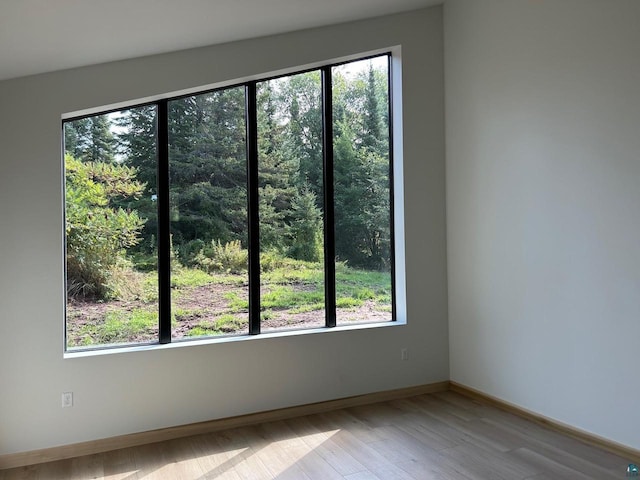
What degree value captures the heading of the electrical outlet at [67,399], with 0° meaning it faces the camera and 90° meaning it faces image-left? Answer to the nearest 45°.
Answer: approximately 0°
